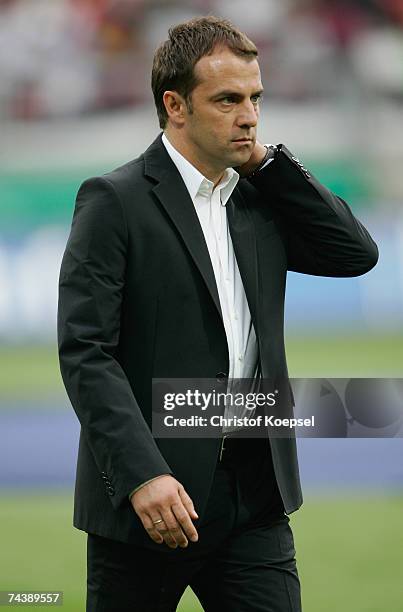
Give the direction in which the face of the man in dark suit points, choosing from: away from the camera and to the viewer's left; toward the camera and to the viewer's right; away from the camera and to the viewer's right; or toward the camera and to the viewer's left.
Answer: toward the camera and to the viewer's right

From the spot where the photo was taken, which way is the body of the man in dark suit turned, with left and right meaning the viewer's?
facing the viewer and to the right of the viewer
